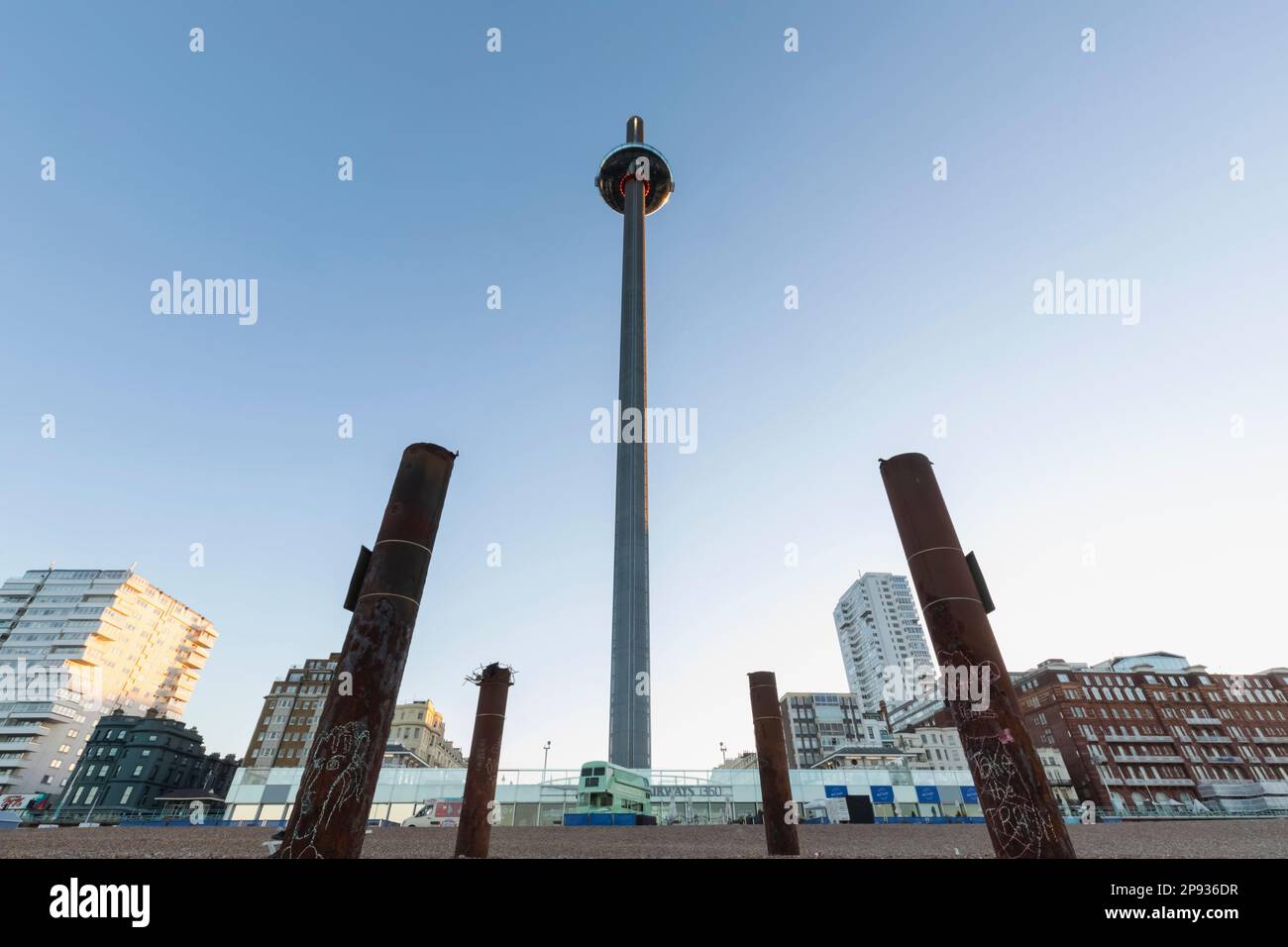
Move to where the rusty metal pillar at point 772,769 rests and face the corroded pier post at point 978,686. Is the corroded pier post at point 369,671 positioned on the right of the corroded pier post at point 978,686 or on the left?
right

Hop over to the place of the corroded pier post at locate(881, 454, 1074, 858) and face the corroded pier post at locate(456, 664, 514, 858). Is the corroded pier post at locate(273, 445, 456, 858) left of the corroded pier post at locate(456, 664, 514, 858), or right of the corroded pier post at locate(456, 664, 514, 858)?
left

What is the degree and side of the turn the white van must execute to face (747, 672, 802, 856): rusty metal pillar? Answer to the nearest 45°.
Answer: approximately 90° to its left

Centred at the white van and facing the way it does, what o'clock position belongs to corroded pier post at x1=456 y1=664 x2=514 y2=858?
The corroded pier post is roughly at 9 o'clock from the white van.

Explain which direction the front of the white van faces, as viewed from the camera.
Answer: facing to the left of the viewer

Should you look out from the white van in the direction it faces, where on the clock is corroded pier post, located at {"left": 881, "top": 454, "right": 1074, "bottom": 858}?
The corroded pier post is roughly at 9 o'clock from the white van.

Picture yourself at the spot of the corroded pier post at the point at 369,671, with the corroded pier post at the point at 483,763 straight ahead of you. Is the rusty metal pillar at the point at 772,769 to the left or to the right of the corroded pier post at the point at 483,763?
right

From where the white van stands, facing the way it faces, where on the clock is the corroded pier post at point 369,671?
The corroded pier post is roughly at 9 o'clock from the white van.
